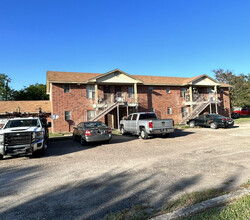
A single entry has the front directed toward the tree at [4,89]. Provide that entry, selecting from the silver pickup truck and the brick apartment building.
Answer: the silver pickup truck

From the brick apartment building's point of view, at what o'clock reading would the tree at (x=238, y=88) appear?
The tree is roughly at 9 o'clock from the brick apartment building.

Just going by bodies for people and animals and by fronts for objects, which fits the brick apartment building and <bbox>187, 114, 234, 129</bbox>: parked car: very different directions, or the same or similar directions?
very different directions

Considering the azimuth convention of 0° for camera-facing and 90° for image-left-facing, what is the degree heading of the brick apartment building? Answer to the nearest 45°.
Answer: approximately 315°

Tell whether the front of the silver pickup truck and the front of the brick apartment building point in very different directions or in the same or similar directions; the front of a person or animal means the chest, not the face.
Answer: very different directions

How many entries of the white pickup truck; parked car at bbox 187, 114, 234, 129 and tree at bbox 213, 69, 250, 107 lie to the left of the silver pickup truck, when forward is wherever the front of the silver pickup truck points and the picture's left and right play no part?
1

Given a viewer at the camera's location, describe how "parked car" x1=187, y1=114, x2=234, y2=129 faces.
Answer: facing away from the viewer and to the left of the viewer

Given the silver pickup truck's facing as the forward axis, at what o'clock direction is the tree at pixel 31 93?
The tree is roughly at 12 o'clock from the silver pickup truck.

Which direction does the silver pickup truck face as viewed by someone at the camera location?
facing away from the viewer and to the left of the viewer
